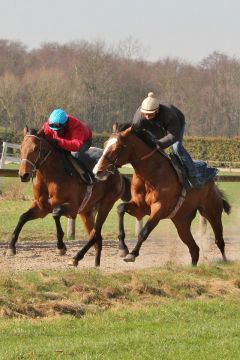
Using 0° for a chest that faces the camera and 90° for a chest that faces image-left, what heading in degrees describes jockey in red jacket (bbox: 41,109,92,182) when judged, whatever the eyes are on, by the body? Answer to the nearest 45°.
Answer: approximately 45°

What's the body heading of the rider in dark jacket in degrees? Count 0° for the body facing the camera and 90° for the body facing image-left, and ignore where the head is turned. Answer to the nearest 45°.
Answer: approximately 45°

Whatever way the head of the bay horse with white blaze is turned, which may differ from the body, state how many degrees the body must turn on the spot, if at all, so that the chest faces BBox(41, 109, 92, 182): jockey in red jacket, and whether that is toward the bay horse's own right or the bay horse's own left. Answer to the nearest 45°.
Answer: approximately 90° to the bay horse's own right

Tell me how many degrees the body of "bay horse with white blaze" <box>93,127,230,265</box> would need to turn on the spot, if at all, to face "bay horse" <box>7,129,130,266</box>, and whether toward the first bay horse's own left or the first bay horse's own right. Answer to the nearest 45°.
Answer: approximately 45° to the first bay horse's own right

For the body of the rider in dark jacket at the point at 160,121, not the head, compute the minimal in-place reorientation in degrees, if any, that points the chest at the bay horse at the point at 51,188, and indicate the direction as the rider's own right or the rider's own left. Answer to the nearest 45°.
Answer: approximately 45° to the rider's own right

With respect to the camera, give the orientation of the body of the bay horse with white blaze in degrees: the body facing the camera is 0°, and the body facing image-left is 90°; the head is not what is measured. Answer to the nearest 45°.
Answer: approximately 45°
